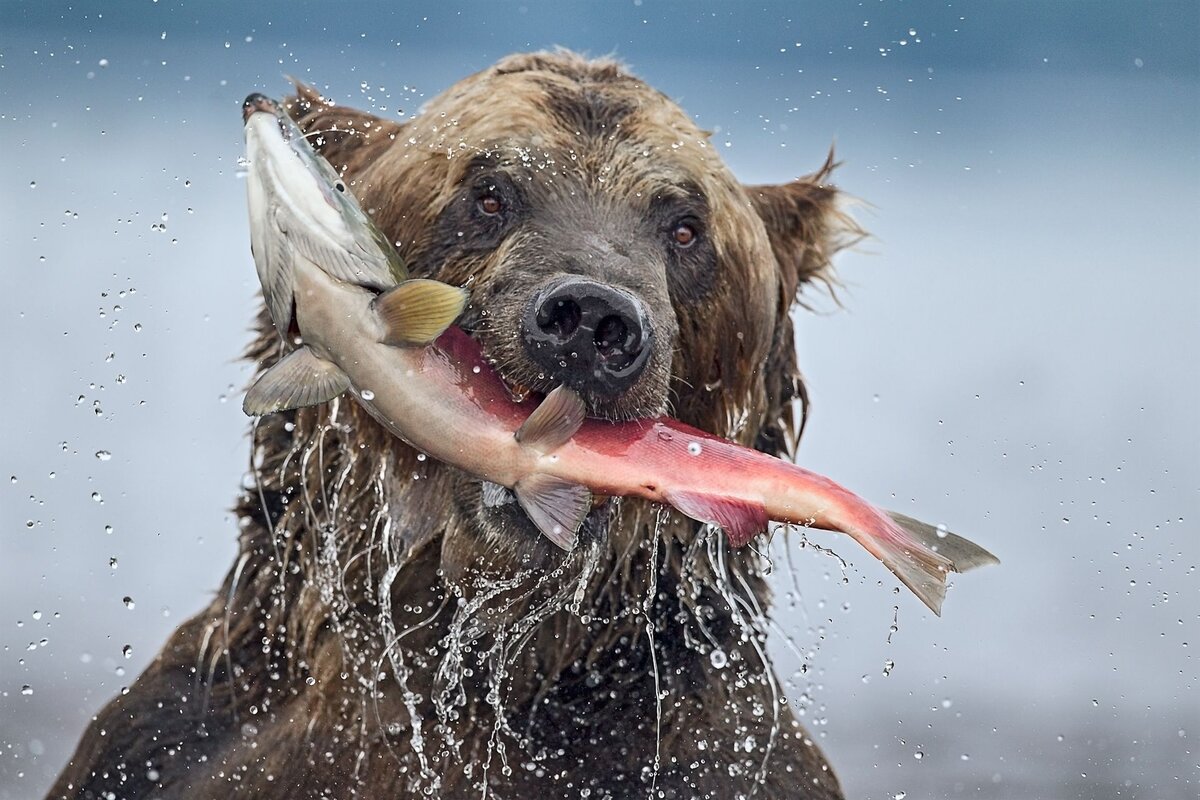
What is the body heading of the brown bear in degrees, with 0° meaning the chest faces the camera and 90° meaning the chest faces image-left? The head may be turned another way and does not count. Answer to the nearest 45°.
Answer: approximately 0°
